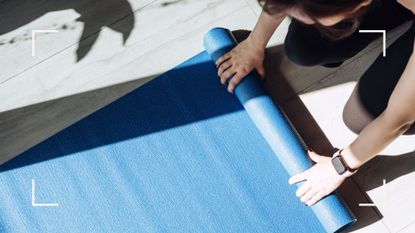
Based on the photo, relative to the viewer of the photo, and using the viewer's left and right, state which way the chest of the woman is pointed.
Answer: facing the viewer and to the left of the viewer
